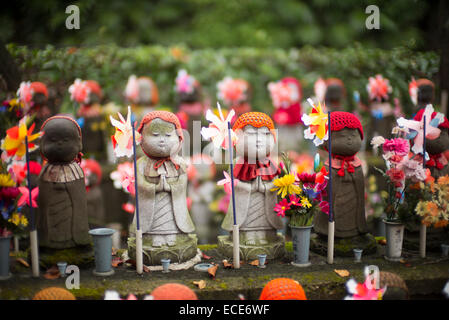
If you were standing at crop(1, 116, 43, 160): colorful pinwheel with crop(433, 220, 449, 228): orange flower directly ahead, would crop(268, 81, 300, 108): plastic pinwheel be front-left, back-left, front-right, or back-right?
front-left

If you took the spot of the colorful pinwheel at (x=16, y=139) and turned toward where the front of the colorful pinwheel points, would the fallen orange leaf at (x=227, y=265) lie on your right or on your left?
on your left

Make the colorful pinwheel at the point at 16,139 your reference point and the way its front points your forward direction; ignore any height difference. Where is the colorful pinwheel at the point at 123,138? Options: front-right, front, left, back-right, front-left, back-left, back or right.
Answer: back-left

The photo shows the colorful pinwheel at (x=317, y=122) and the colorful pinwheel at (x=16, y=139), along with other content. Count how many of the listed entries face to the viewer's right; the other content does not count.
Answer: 0

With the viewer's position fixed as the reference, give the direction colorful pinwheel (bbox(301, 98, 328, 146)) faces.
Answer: facing the viewer and to the left of the viewer

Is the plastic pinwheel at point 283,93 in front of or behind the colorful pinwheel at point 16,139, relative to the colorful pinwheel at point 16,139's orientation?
behind

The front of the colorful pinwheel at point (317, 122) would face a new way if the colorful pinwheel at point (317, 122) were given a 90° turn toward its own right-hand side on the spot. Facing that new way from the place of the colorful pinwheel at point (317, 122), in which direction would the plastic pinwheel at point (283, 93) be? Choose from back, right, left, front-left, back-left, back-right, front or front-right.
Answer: front-right

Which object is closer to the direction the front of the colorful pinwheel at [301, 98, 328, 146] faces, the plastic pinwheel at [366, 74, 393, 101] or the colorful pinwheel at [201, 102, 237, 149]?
the colorful pinwheel

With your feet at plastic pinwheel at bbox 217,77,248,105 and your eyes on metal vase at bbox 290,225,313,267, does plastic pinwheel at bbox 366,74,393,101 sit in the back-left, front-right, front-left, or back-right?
front-left

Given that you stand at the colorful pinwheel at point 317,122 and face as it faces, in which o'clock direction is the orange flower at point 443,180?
The orange flower is roughly at 7 o'clock from the colorful pinwheel.
